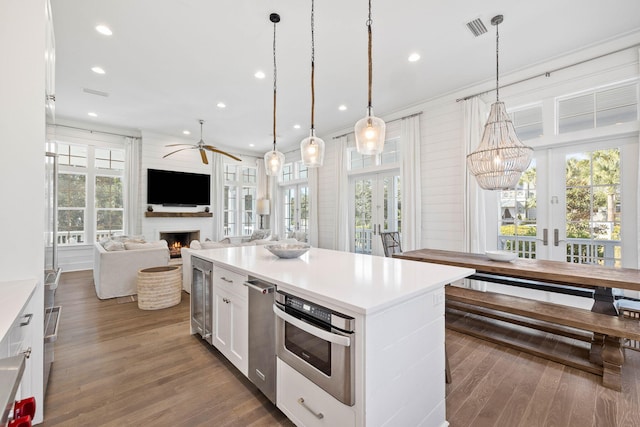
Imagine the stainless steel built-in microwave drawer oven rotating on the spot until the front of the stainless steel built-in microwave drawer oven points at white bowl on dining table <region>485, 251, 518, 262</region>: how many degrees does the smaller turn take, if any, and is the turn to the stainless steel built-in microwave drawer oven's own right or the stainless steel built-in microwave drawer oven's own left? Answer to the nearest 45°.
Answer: approximately 180°

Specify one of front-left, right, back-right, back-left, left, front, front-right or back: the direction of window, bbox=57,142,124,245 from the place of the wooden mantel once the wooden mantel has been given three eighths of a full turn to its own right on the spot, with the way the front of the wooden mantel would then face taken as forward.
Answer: front-left

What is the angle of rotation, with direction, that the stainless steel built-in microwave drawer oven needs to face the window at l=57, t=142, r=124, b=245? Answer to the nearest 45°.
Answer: approximately 90° to its right

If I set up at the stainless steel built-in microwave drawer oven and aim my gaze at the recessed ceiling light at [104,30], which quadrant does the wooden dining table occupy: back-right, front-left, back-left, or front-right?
back-right

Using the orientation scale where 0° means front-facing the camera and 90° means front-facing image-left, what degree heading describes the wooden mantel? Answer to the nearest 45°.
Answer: approximately 0°

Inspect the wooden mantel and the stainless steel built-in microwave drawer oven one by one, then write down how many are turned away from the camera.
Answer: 0

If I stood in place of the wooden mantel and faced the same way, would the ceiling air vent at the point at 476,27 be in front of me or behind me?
in front

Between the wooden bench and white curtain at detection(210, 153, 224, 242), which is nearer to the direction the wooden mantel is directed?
the wooden bench

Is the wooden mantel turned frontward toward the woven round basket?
yes

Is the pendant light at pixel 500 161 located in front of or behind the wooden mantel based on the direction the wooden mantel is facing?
in front

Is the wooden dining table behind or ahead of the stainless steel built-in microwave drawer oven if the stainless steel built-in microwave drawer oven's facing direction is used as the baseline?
behind

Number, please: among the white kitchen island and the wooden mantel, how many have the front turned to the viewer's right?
0

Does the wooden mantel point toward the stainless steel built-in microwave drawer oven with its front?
yes
